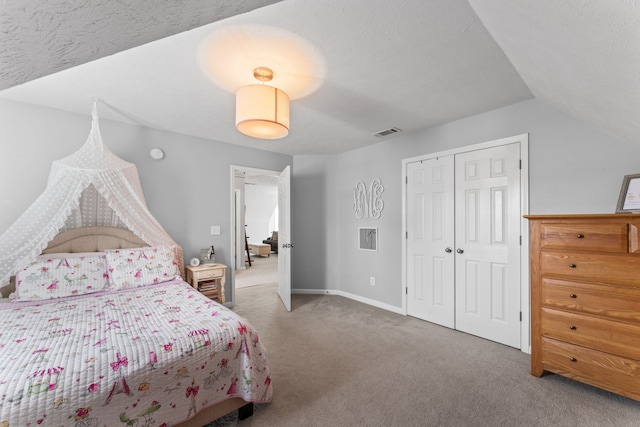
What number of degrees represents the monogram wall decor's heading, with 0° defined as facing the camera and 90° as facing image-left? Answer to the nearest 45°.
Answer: approximately 45°

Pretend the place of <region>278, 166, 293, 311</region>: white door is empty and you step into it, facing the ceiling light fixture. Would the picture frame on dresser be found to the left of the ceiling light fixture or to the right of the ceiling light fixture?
left

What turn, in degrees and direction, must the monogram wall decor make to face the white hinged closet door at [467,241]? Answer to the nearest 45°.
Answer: approximately 90° to its left
